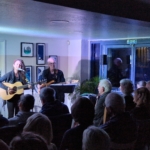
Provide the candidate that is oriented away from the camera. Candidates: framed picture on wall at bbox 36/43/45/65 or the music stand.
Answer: the music stand

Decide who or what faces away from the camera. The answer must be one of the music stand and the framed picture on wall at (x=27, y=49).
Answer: the music stand

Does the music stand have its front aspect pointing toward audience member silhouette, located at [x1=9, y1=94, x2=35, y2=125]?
no

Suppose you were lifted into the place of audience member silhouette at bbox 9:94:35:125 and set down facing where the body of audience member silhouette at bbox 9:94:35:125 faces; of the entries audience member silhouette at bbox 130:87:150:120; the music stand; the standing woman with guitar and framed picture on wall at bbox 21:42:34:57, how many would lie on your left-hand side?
0

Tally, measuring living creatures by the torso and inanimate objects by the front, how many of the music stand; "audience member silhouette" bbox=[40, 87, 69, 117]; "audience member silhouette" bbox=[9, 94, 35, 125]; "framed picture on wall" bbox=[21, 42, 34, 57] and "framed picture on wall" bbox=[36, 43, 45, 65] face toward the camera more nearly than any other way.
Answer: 2

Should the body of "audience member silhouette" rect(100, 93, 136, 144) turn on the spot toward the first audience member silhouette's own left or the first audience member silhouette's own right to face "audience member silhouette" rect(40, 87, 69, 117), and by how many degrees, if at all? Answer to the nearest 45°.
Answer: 0° — they already face them

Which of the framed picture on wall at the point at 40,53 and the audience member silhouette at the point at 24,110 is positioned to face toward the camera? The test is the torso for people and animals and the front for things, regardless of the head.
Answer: the framed picture on wall

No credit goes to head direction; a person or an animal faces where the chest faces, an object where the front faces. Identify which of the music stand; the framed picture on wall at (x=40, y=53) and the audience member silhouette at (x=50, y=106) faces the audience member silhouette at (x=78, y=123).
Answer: the framed picture on wall

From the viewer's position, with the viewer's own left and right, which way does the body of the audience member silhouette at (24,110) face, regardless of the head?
facing away from the viewer and to the left of the viewer

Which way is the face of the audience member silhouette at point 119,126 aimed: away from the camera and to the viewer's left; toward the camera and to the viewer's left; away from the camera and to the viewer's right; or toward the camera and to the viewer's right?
away from the camera and to the viewer's left

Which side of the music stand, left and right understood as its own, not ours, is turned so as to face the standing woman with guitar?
left

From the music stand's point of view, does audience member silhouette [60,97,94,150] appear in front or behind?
behind

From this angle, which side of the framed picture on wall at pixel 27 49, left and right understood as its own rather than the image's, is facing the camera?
front

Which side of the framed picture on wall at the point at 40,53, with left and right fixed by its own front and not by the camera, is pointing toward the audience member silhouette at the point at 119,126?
front

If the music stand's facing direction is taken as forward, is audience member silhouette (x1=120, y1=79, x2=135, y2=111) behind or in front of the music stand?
behind

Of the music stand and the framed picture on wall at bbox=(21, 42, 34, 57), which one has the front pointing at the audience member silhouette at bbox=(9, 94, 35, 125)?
the framed picture on wall

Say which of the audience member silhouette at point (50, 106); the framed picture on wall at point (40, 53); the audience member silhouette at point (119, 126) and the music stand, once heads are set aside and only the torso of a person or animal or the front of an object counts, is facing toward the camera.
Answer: the framed picture on wall

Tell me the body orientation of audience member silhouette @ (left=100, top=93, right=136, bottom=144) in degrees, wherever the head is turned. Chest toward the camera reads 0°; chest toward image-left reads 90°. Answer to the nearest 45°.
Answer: approximately 135°

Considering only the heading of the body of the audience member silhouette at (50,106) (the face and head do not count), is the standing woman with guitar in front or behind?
in front

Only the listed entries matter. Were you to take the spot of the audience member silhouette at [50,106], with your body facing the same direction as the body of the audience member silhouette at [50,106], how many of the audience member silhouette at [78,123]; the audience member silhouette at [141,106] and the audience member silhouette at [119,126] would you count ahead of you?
0

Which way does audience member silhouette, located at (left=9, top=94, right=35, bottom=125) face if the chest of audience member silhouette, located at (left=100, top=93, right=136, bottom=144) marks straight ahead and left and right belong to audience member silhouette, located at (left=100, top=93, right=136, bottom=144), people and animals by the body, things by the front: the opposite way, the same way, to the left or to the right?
the same way
